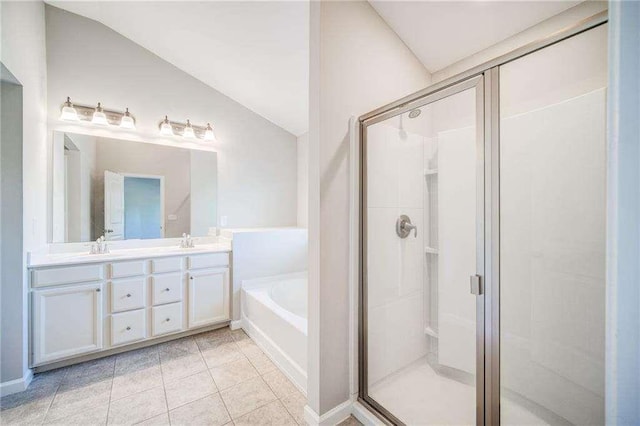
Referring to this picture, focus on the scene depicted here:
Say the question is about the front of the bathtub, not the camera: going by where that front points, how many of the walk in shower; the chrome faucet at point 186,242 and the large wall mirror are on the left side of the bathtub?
1

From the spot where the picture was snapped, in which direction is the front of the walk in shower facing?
facing the viewer and to the left of the viewer

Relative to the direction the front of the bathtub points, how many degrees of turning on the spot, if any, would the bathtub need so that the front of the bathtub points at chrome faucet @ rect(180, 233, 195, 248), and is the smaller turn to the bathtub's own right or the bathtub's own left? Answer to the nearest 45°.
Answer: approximately 90° to the bathtub's own right

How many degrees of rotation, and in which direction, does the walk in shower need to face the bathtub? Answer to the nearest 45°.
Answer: approximately 45° to its right

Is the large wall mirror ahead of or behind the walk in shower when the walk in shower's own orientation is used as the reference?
ahead

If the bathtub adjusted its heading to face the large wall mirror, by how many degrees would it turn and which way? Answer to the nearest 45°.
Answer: approximately 90° to its right

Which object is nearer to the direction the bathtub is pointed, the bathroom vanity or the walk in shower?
the bathroom vanity

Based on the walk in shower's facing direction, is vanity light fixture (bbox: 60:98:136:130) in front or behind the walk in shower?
in front

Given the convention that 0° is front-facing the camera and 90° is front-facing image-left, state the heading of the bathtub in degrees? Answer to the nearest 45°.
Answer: approximately 45°

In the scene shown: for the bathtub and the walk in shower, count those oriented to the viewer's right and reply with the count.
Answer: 0

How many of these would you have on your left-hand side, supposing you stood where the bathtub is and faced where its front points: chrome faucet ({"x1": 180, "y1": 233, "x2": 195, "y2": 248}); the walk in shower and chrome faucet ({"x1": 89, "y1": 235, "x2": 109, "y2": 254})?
1
